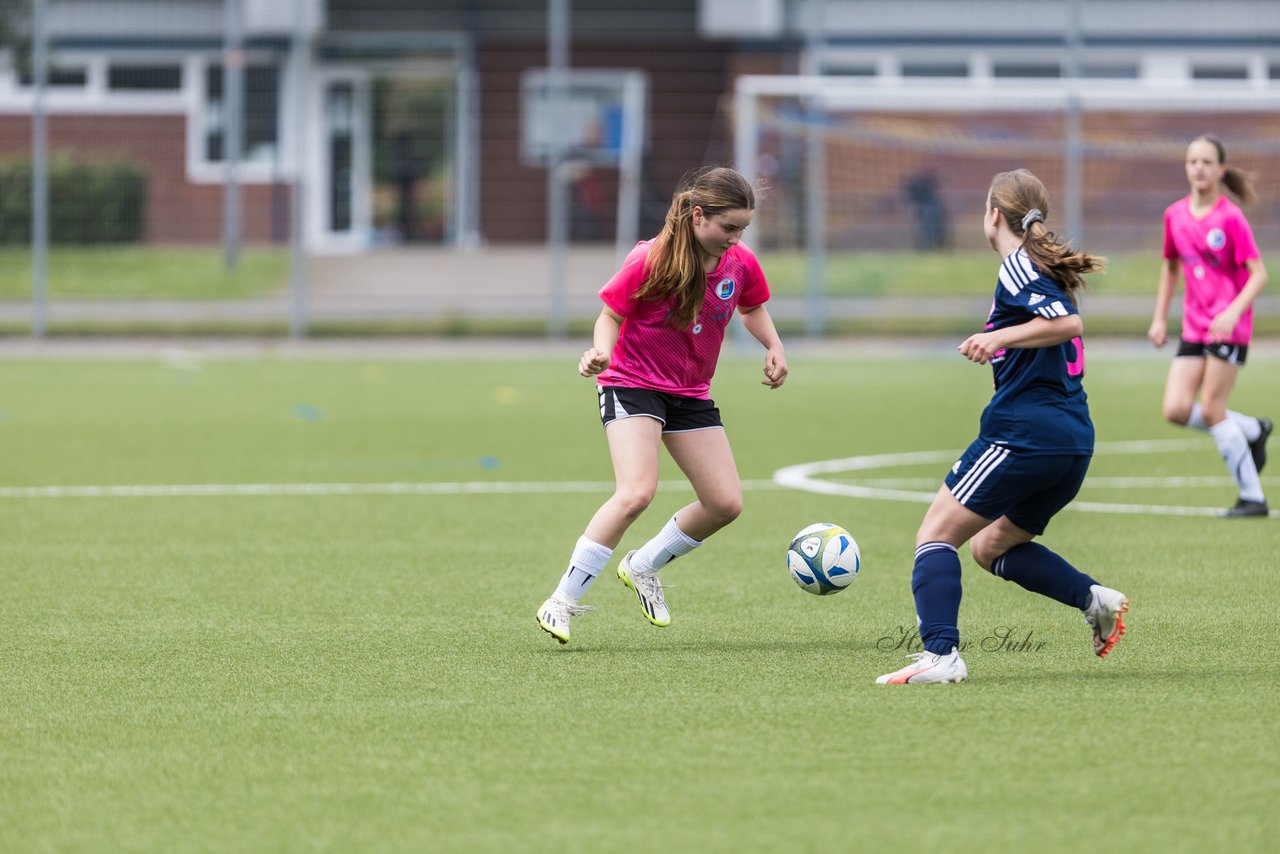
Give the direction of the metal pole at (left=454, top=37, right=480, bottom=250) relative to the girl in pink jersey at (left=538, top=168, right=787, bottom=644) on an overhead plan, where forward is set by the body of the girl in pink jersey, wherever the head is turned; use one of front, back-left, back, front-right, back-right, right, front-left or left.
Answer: back-left

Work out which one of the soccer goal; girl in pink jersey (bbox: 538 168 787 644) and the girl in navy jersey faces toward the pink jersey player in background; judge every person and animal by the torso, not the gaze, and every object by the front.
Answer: the soccer goal

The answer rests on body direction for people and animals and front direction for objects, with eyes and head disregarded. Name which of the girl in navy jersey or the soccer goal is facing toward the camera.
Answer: the soccer goal

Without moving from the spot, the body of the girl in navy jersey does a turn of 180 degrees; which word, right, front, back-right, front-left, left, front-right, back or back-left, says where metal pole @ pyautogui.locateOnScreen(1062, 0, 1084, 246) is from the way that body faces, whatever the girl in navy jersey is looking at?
left

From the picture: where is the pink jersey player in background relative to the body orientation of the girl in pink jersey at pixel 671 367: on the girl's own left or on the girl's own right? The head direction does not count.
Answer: on the girl's own left

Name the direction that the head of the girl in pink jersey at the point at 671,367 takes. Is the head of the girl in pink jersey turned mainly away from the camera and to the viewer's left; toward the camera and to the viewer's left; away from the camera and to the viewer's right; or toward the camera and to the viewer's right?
toward the camera and to the viewer's right

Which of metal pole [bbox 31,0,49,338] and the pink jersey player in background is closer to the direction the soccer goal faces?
the pink jersey player in background

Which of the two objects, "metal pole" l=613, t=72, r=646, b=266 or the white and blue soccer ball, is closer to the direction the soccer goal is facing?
the white and blue soccer ball

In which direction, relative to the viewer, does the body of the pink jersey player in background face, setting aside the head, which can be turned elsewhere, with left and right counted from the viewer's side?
facing the viewer and to the left of the viewer

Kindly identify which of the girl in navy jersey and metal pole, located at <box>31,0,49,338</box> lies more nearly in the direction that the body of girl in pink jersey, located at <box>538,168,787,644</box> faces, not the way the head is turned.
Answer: the girl in navy jersey

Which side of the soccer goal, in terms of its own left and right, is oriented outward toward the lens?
front

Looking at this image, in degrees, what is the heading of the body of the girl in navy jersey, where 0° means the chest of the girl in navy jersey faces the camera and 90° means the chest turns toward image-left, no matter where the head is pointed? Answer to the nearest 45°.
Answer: approximately 90°

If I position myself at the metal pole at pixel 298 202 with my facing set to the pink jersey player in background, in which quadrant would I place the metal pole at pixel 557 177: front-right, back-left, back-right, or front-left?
front-left
